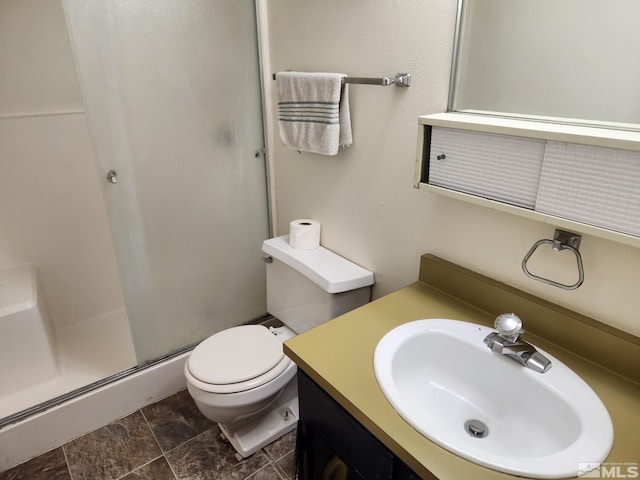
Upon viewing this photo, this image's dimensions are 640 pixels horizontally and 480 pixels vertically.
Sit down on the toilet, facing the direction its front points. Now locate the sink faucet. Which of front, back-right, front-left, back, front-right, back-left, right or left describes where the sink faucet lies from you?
left

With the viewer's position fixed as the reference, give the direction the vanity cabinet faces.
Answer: facing the viewer and to the left of the viewer

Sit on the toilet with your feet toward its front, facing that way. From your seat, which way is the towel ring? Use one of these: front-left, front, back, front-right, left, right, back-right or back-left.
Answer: left

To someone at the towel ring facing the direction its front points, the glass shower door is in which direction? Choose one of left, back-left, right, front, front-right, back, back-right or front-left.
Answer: front-right

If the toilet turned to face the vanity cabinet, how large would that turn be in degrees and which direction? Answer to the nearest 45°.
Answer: approximately 45° to its left

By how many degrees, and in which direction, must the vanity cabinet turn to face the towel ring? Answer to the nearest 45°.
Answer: approximately 135° to its left

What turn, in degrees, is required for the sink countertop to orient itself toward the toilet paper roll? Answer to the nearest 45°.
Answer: approximately 90° to its right
